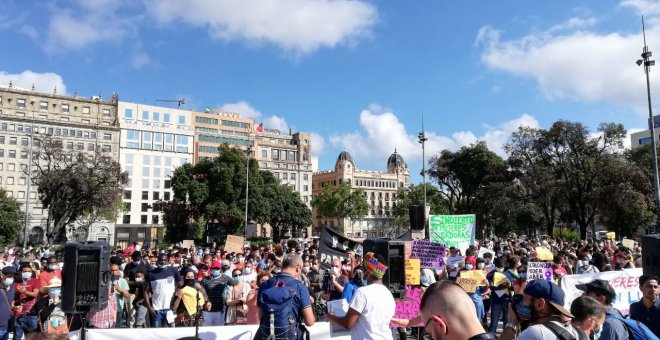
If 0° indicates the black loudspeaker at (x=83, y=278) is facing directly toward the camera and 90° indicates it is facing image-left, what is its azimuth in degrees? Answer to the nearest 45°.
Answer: approximately 180°

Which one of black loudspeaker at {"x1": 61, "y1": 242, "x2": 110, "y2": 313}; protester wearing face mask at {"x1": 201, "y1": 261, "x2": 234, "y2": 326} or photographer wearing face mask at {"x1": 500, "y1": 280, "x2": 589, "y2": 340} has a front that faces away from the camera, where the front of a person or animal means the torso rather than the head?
the black loudspeaker

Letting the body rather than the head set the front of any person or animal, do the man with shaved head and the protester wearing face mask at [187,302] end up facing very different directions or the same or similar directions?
very different directions

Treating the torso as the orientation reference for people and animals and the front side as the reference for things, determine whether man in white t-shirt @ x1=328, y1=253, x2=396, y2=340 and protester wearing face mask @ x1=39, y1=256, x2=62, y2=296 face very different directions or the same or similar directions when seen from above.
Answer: very different directions

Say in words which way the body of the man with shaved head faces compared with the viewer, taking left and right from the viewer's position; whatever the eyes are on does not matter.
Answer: facing away from the viewer and to the left of the viewer

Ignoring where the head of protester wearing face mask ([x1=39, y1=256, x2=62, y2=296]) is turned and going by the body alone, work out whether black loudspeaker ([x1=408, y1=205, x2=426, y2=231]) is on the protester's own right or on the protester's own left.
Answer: on the protester's own left

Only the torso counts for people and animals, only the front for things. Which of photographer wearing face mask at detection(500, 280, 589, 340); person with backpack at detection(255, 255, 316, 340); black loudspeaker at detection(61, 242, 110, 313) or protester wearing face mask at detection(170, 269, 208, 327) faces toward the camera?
protester wearing face mask at detection(170, 269, 208, 327)

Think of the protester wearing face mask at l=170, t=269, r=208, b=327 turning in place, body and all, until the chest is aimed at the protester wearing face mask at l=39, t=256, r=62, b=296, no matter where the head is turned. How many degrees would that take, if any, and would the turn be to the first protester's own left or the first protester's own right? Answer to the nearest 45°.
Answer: approximately 135° to the first protester's own right
